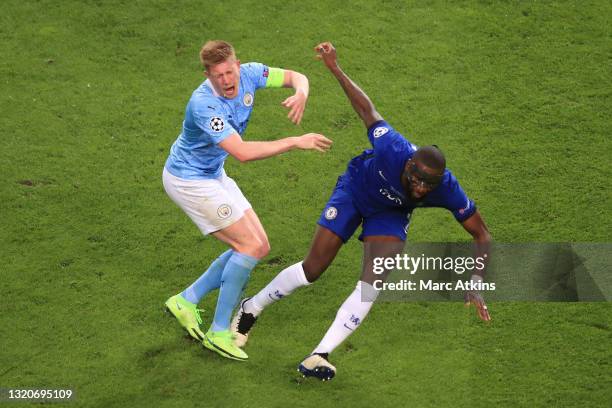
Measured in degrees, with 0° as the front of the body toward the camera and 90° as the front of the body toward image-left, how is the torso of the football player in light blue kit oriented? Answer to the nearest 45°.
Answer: approximately 315°

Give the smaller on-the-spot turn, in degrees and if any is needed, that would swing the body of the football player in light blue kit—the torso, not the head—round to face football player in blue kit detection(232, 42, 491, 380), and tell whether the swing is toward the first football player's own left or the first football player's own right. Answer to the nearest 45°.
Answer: approximately 45° to the first football player's own left
